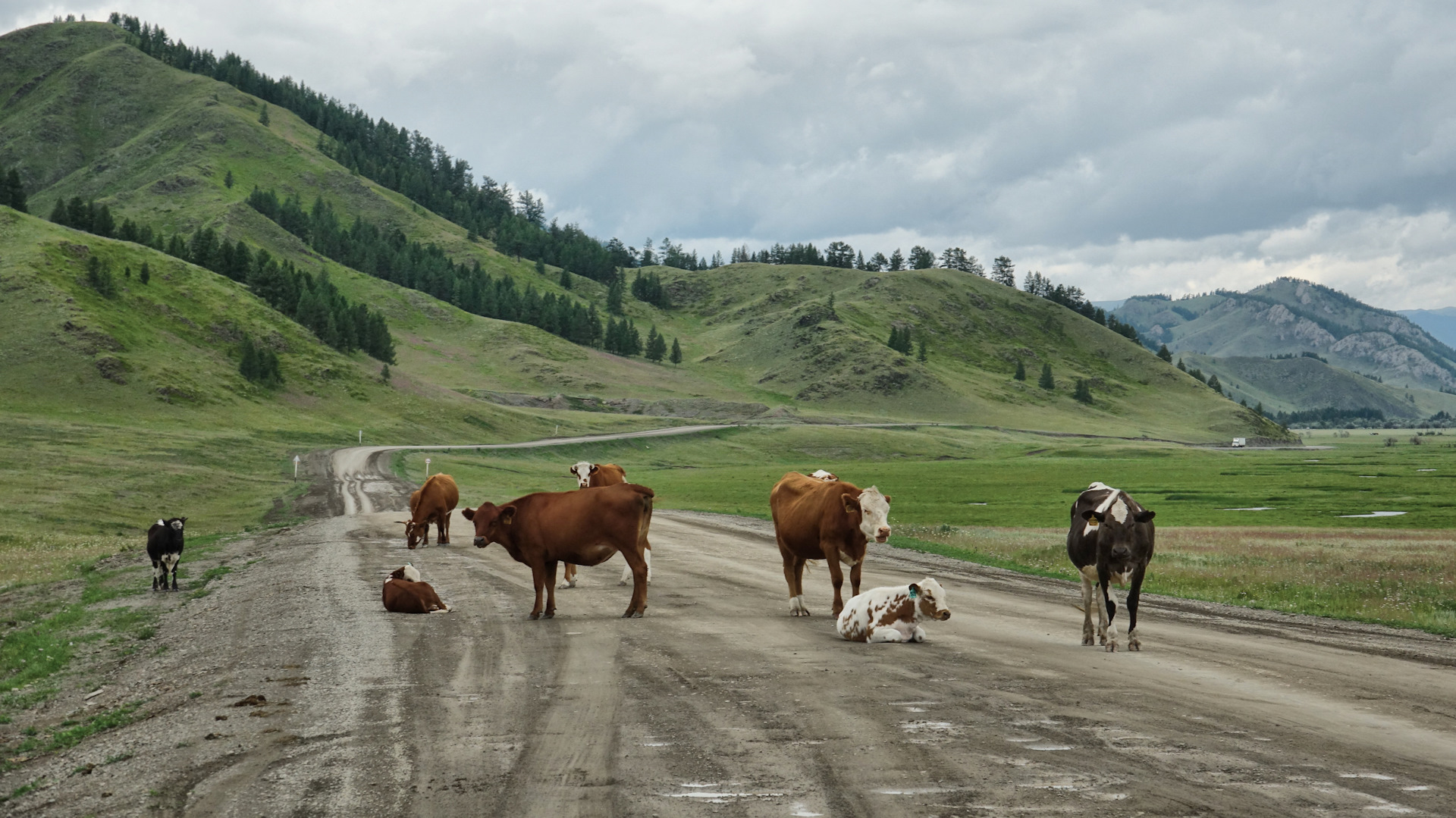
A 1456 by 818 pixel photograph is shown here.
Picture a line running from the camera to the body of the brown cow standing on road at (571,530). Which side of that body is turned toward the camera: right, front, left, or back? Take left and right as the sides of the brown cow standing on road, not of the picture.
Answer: left

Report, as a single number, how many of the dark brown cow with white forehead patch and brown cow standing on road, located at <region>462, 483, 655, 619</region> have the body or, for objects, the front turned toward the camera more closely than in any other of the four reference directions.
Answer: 1

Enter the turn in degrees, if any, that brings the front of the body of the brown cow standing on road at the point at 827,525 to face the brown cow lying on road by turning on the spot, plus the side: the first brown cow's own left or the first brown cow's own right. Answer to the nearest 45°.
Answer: approximately 135° to the first brown cow's own right

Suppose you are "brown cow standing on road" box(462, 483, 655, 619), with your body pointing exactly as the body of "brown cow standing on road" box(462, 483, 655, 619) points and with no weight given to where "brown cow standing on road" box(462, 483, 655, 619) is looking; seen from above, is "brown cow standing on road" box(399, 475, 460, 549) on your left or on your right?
on your right

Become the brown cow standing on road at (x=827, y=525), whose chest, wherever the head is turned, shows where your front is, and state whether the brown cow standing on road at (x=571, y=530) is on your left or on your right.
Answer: on your right

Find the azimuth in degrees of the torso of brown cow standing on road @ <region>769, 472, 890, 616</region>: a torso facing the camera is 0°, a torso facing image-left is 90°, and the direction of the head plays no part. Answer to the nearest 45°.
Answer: approximately 315°

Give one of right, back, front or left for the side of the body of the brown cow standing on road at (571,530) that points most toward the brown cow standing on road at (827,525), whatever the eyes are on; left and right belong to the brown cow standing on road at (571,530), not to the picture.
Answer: back
